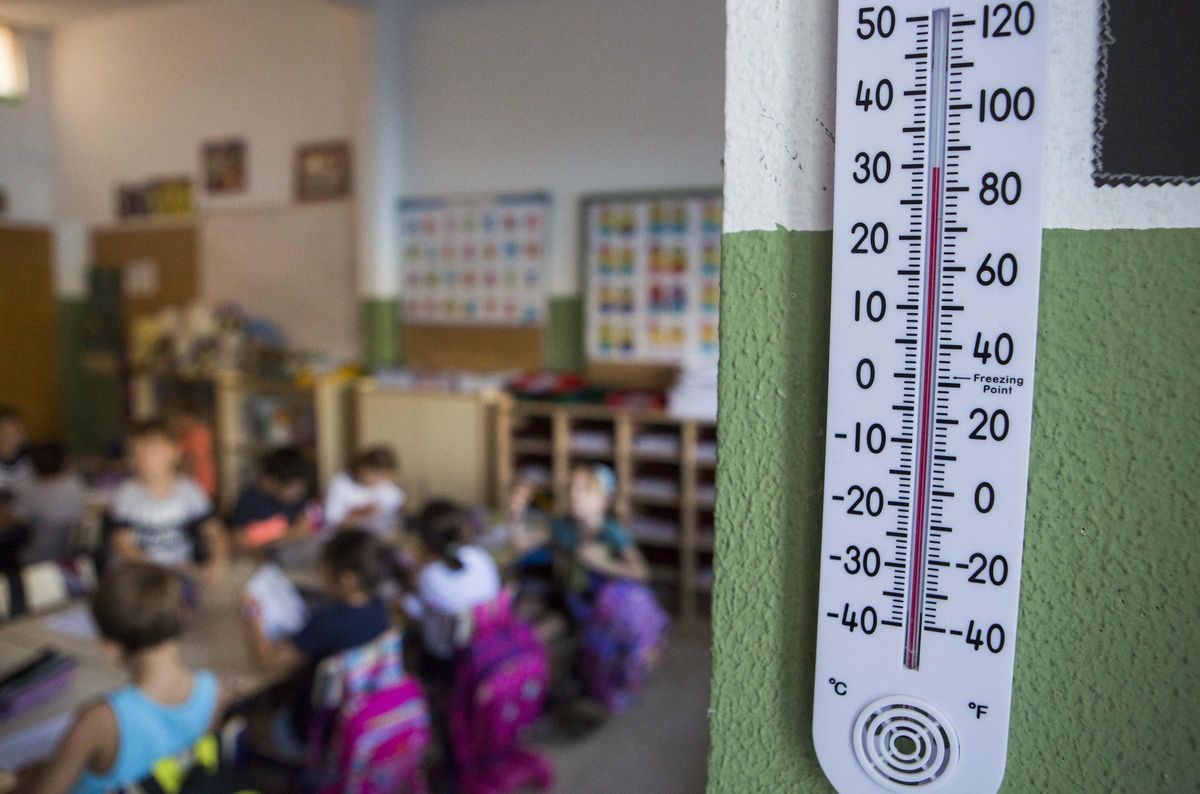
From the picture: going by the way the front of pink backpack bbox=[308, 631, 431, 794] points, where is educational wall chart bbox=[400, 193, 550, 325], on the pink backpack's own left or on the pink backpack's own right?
on the pink backpack's own left

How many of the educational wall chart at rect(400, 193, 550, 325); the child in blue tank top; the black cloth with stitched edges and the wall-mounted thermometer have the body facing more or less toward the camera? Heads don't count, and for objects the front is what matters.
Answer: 3

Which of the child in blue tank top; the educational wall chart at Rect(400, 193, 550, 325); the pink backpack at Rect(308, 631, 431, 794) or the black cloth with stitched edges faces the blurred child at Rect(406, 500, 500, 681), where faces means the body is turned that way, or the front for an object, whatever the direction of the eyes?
the educational wall chart

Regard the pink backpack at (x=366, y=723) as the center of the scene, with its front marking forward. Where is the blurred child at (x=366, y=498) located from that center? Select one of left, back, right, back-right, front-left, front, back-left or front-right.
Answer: back-left

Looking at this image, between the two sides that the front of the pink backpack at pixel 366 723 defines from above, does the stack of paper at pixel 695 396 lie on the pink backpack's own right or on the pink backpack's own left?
on the pink backpack's own left

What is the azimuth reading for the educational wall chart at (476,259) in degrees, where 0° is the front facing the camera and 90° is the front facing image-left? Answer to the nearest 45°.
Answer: approximately 0°
